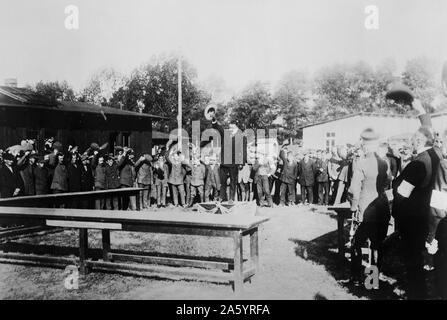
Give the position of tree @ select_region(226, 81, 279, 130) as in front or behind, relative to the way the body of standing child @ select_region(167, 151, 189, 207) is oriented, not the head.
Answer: behind

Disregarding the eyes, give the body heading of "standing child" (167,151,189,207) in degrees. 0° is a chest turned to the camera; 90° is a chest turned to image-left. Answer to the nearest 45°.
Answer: approximately 0°

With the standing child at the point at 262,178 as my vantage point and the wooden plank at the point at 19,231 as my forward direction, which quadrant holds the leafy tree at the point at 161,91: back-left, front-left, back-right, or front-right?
back-right

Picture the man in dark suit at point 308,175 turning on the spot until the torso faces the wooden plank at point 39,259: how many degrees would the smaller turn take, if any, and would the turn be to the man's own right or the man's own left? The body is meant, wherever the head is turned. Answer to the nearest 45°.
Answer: approximately 45° to the man's own right

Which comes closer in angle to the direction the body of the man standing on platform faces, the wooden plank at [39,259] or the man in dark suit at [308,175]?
the wooden plank

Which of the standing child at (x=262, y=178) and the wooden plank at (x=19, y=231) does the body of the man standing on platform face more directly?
the wooden plank
